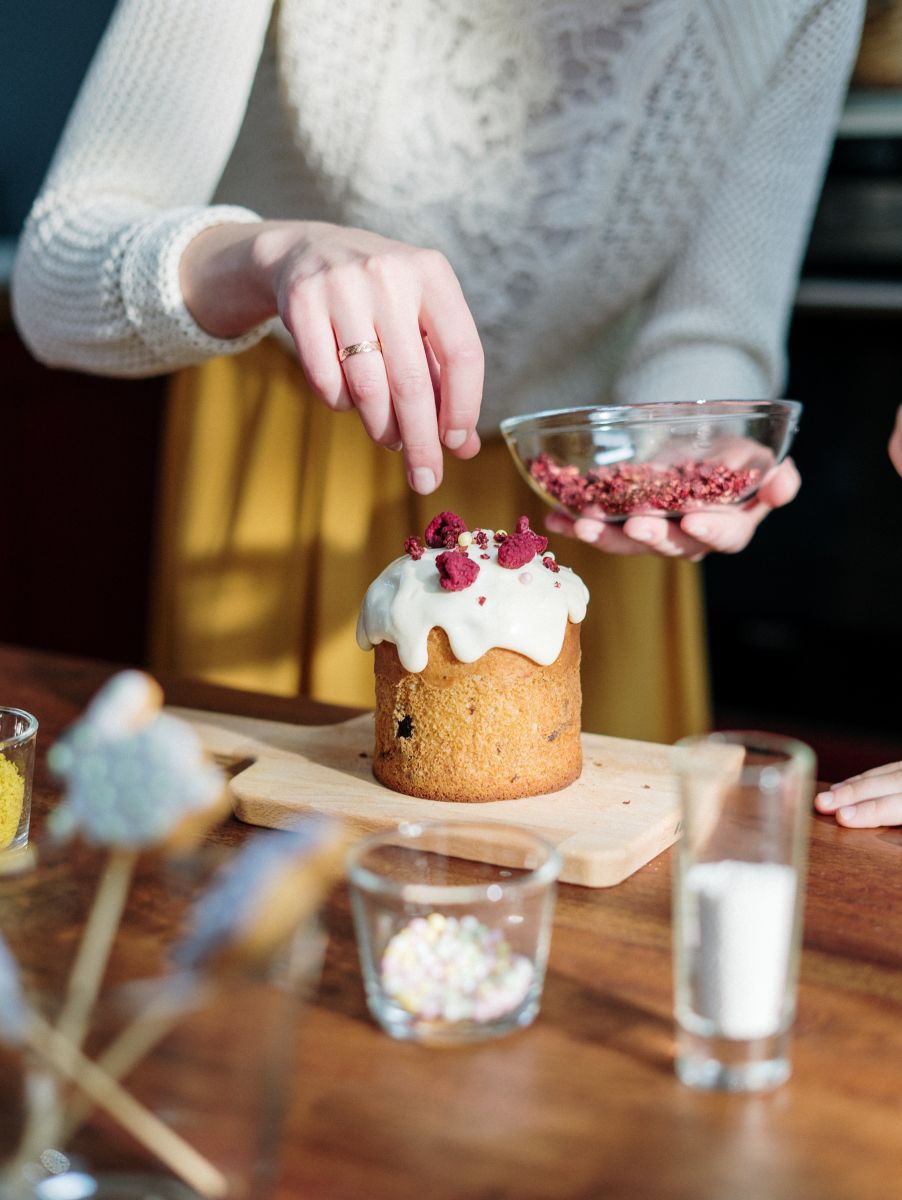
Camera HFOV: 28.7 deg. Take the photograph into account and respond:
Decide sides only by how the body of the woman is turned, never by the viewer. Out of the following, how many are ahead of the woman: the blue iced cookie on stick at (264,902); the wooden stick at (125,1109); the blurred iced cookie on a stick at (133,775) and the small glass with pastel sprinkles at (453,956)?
4

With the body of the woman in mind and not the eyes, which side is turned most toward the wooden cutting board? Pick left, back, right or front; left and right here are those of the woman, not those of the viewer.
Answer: front

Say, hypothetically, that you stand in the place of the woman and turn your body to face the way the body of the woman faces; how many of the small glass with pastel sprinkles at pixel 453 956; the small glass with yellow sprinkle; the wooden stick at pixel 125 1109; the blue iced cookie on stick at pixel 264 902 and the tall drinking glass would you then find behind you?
0

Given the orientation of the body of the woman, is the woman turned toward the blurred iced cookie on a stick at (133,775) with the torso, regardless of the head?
yes

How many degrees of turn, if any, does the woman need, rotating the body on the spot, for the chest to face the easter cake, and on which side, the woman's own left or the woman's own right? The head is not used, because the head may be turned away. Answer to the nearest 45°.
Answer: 0° — they already face it

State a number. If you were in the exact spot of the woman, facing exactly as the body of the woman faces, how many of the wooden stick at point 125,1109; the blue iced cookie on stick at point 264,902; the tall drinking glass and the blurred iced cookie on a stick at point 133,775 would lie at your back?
0

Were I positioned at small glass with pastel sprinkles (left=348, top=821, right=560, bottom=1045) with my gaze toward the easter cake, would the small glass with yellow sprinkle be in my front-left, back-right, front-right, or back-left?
front-left

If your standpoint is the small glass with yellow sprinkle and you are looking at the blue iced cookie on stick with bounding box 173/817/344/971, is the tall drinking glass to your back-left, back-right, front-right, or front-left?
front-left

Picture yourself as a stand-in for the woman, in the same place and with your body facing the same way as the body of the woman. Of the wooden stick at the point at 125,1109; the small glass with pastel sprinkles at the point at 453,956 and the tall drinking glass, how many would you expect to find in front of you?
3

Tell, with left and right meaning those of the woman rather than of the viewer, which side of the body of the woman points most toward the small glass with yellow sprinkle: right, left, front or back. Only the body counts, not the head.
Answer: front

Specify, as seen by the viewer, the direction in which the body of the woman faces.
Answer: toward the camera
